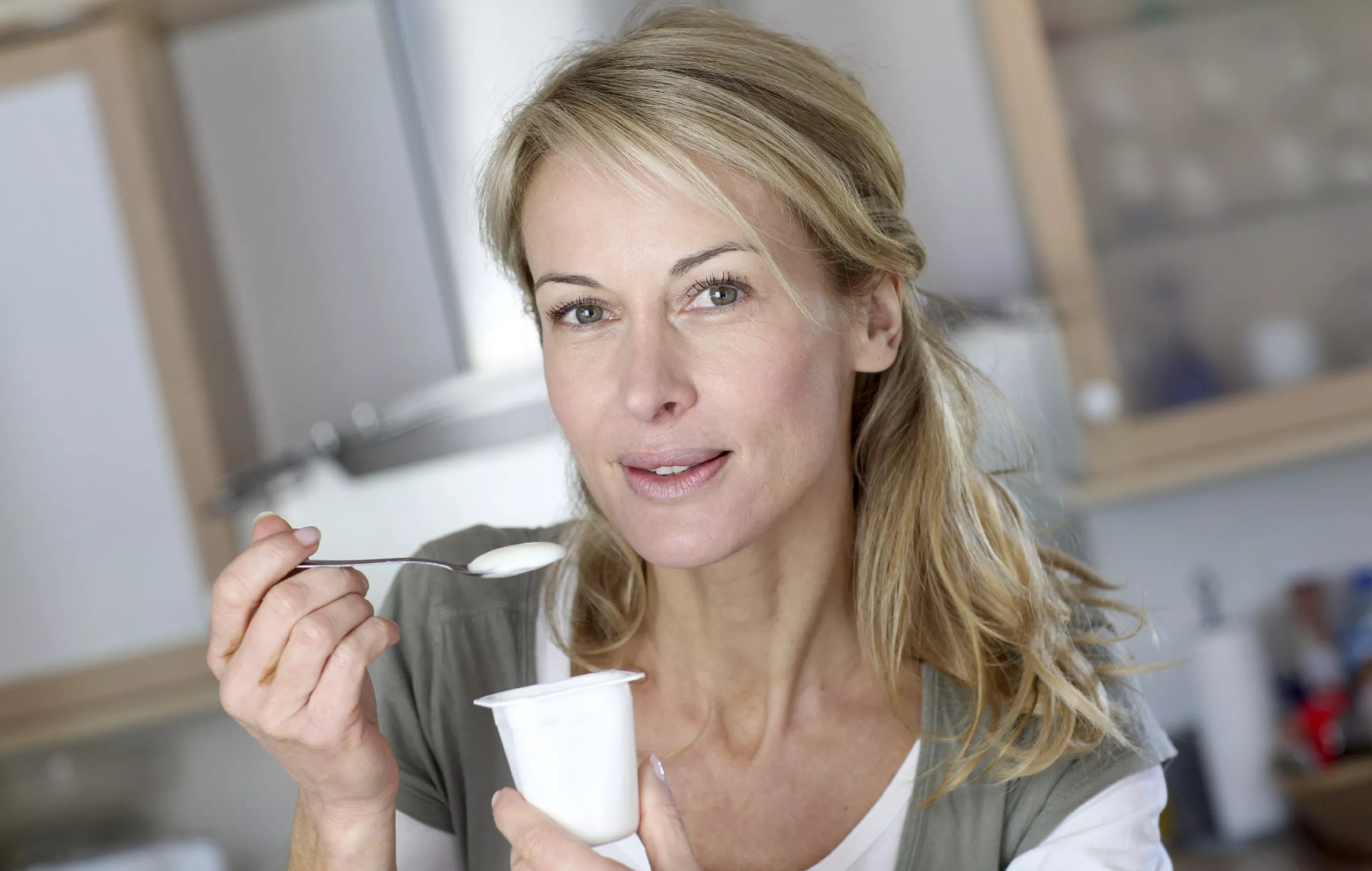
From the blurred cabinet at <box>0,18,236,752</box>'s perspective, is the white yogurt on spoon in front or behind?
in front

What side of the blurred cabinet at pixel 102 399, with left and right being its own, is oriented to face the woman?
front

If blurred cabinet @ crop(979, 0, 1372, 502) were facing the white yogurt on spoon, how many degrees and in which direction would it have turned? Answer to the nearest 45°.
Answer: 0° — it already faces it

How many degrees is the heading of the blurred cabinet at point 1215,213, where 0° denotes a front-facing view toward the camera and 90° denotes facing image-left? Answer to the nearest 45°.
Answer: approximately 0°

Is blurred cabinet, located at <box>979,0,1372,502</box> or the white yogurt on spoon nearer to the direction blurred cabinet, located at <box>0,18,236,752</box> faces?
the white yogurt on spoon

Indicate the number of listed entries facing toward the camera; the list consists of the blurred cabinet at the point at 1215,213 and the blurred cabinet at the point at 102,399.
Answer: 2

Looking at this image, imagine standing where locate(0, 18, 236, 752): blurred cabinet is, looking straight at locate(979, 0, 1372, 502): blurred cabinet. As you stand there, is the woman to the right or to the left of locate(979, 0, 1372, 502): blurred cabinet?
right

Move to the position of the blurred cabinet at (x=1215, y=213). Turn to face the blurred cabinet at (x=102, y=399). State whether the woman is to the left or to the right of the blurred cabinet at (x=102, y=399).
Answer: left

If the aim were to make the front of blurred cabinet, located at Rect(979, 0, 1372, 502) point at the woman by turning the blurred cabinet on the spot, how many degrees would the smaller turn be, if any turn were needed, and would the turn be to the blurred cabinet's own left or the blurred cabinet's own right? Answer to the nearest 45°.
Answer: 0° — it already faces them

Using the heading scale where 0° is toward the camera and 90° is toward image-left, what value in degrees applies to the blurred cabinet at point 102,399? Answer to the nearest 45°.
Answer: approximately 0°
